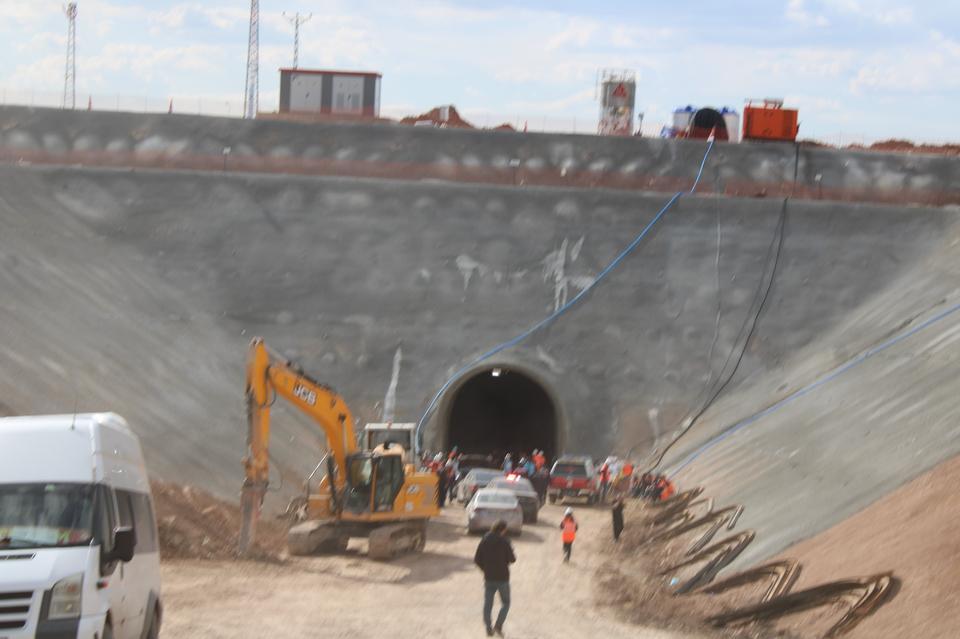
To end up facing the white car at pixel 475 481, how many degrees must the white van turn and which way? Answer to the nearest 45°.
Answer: approximately 135° to its left

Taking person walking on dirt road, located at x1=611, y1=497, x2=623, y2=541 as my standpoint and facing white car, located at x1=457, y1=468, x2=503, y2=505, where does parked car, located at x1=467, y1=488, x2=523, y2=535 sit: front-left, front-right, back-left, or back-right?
front-left

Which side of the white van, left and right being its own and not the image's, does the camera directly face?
front

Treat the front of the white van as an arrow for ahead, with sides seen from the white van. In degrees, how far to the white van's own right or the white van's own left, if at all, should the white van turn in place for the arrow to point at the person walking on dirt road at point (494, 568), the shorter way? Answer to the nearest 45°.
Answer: approximately 135° to the white van's own left

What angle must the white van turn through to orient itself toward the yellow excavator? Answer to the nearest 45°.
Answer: approximately 180°

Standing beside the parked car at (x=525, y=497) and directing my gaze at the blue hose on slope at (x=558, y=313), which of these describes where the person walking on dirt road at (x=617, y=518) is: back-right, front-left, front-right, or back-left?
back-right

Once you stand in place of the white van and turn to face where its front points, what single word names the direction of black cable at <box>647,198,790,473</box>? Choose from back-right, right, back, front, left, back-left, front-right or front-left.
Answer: back-left

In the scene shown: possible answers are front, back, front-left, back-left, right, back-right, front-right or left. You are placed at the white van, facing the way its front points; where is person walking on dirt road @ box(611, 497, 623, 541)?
back-left

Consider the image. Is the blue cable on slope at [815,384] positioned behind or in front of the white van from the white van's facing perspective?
behind

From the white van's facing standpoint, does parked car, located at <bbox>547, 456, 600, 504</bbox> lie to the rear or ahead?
to the rear

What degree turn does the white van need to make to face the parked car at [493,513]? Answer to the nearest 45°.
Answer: approximately 135° to its left

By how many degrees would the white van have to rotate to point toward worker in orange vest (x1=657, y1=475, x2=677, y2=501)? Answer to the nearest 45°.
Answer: approximately 135° to its left
